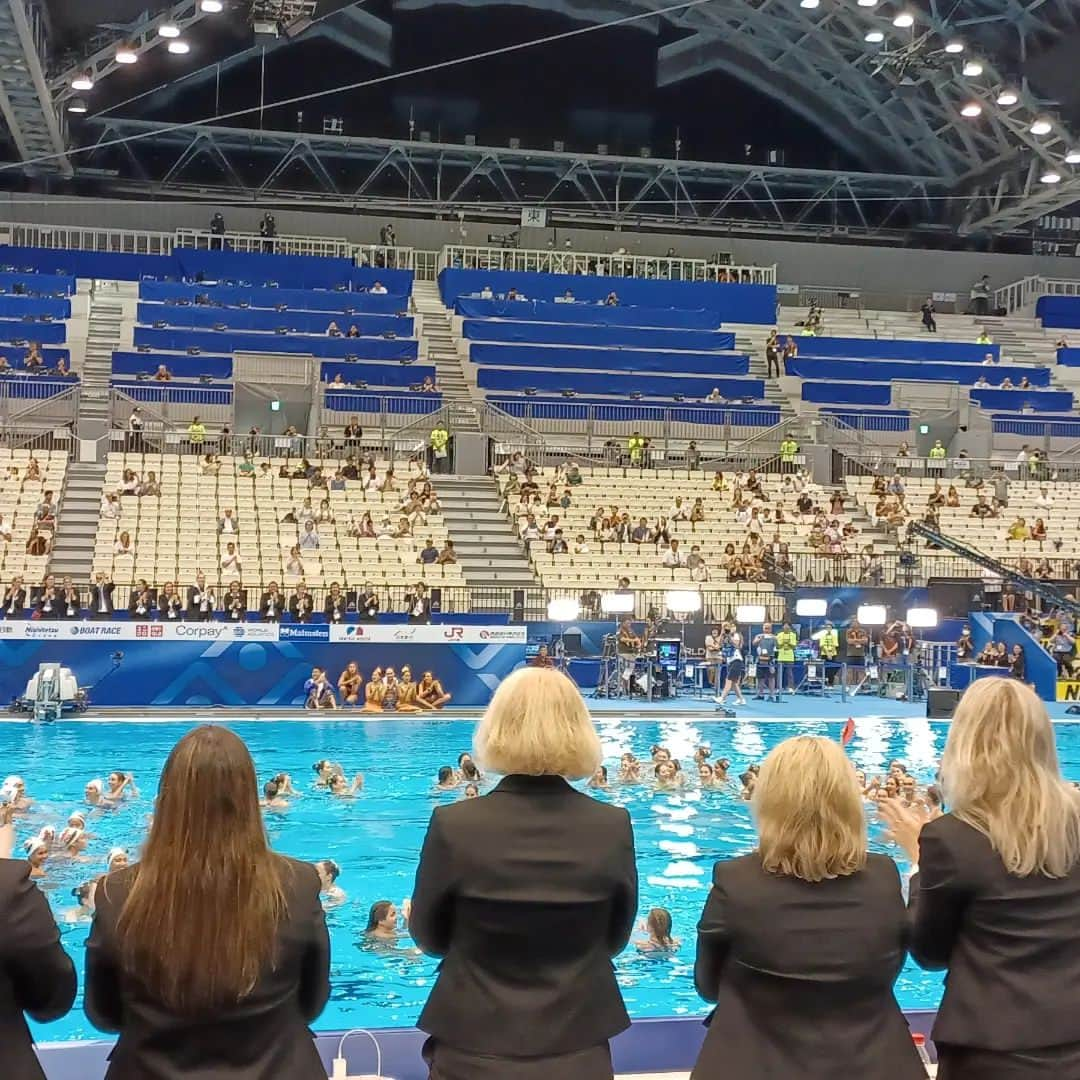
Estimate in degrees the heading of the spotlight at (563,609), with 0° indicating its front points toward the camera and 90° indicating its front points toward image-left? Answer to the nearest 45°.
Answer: approximately 0°

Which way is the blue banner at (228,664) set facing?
toward the camera

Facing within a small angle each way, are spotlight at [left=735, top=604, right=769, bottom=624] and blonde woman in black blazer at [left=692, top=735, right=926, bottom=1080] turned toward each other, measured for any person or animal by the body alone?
yes

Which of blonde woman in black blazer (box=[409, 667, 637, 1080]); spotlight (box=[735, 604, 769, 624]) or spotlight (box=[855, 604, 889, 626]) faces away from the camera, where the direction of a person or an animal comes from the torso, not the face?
the blonde woman in black blazer

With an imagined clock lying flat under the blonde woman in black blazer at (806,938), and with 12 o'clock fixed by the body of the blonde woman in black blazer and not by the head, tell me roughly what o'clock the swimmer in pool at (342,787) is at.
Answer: The swimmer in pool is roughly at 11 o'clock from the blonde woman in black blazer.

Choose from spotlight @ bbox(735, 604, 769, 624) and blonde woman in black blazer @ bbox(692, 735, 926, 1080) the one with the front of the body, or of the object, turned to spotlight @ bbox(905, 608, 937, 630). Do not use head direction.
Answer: the blonde woman in black blazer

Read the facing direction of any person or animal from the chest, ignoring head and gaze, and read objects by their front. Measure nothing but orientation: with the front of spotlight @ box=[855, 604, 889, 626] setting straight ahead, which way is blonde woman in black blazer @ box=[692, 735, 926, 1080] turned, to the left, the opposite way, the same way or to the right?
the opposite way

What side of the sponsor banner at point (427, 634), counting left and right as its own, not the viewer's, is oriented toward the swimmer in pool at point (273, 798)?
front

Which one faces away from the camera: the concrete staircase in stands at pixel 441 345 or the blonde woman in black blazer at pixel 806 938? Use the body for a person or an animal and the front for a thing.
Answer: the blonde woman in black blazer

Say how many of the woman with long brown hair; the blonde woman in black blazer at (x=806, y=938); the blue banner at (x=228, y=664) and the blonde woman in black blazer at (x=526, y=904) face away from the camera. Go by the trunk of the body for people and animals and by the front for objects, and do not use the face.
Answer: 3

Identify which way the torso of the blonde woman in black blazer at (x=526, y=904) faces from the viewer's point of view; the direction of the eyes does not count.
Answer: away from the camera

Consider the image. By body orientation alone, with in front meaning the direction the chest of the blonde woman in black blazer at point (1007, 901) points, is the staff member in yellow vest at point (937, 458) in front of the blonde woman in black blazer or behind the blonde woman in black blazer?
in front

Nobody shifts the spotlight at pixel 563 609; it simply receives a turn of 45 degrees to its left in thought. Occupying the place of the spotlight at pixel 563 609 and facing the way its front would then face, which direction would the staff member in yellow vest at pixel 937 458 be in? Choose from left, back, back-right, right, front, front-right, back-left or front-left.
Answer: left

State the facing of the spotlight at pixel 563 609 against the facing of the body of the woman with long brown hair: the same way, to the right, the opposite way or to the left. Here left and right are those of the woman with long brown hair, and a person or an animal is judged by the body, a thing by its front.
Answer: the opposite way

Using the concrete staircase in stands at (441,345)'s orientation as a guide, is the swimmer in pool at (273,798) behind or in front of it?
in front

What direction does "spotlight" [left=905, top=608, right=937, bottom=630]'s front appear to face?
toward the camera

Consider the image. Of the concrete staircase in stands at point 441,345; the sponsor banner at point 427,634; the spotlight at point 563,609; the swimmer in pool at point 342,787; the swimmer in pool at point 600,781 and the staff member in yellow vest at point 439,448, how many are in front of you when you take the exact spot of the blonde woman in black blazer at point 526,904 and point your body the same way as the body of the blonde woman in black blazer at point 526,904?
6

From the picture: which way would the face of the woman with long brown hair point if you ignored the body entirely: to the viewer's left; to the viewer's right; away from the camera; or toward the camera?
away from the camera

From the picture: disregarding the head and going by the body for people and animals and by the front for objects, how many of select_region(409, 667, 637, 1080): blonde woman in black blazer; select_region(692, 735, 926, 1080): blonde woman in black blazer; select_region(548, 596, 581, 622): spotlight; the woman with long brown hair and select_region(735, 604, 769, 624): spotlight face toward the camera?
2
